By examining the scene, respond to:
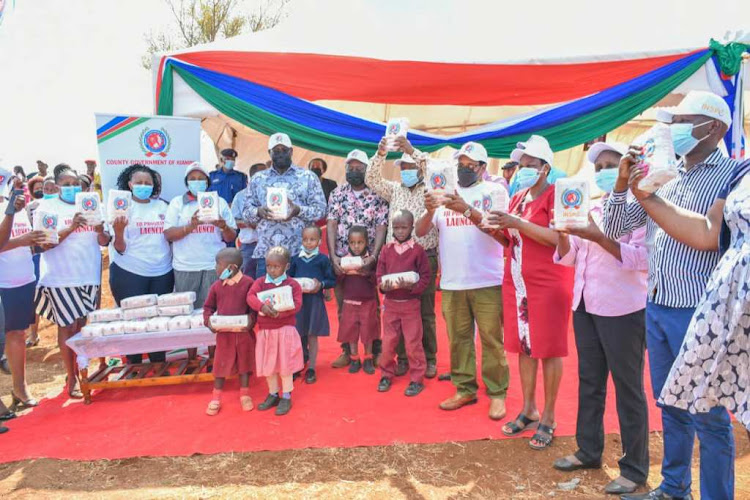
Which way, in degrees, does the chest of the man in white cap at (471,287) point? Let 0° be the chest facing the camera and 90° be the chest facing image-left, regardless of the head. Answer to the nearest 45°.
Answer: approximately 45°

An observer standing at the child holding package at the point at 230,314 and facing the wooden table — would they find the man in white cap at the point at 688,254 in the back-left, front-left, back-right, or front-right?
back-left

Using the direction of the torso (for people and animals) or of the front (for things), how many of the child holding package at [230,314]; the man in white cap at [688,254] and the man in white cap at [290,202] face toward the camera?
2
